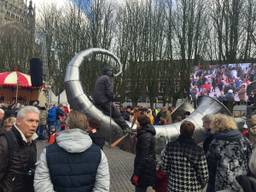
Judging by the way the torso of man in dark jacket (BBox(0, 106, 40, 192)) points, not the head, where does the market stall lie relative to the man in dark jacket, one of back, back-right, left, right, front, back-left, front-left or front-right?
back-left

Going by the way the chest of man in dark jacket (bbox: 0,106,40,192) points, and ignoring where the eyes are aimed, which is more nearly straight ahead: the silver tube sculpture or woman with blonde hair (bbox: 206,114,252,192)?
the woman with blonde hair

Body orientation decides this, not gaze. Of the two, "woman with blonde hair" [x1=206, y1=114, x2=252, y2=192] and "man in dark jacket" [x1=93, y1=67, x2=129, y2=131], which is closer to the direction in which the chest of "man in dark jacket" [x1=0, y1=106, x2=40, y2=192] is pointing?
the woman with blonde hair

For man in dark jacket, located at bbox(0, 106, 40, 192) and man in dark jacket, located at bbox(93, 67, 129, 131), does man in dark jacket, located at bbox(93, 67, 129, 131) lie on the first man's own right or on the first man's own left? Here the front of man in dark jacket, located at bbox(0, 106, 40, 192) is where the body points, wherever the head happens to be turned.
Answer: on the first man's own left

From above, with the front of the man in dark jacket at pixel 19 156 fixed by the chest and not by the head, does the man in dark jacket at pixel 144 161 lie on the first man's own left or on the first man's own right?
on the first man's own left

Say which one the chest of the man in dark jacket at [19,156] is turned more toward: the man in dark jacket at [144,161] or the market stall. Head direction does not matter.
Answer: the man in dark jacket

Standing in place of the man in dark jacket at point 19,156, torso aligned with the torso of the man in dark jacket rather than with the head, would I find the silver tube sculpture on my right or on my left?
on my left

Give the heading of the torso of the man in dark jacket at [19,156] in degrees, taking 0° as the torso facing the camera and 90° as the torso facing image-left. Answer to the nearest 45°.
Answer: approximately 315°
